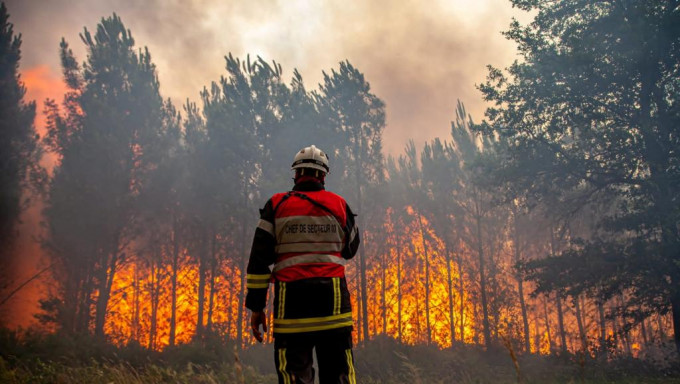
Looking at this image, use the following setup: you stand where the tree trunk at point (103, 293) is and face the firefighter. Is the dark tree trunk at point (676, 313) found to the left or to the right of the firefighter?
left

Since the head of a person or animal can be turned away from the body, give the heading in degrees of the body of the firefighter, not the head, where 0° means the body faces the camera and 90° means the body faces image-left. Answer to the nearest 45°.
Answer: approximately 180°

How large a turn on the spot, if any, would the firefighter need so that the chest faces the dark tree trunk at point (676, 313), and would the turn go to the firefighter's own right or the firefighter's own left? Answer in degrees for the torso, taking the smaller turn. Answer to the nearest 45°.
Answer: approximately 45° to the firefighter's own right

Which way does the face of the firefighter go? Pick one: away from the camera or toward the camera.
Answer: away from the camera

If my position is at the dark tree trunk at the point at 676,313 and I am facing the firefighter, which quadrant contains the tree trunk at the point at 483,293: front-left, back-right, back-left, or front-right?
back-right
